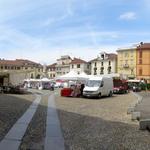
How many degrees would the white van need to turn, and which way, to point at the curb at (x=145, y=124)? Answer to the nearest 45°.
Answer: approximately 45° to its left

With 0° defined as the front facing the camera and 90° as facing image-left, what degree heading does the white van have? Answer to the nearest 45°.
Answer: approximately 45°
